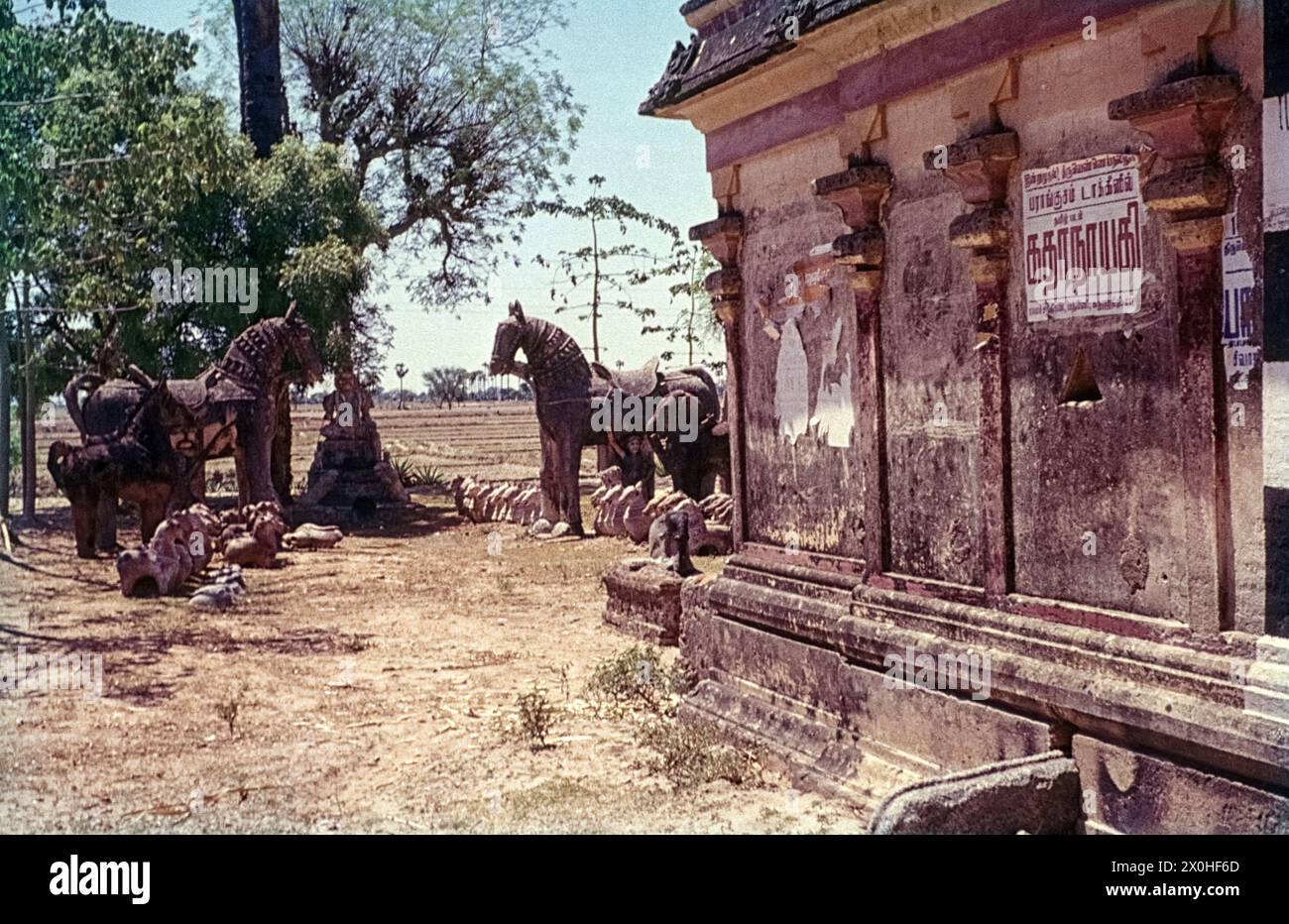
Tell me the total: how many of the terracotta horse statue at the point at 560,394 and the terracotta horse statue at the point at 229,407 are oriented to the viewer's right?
1

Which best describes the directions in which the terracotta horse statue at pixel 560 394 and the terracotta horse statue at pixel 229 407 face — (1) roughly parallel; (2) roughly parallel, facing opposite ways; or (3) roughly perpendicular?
roughly parallel, facing opposite ways

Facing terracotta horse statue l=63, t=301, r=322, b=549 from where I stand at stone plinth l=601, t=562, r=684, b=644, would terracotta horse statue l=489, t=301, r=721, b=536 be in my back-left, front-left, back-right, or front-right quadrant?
front-right

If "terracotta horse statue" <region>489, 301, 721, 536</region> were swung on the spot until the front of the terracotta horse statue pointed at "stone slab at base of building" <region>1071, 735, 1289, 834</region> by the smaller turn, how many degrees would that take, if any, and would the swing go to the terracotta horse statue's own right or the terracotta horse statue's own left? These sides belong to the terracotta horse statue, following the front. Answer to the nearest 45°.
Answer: approximately 90° to the terracotta horse statue's own left

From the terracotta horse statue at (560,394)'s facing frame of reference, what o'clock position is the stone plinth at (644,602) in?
The stone plinth is roughly at 9 o'clock from the terracotta horse statue.

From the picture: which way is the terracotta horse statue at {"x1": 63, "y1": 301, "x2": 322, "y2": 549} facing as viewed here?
to the viewer's right

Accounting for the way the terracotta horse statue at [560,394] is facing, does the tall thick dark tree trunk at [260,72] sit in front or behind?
in front

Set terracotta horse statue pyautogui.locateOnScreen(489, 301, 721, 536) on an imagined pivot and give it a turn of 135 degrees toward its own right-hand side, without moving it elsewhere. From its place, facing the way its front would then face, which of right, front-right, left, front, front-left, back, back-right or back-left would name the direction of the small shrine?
left

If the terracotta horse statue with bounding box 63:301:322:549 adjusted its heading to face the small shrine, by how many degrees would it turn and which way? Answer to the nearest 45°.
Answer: approximately 45° to its left

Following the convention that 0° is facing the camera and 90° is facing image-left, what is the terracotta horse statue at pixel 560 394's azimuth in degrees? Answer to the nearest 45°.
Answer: approximately 90°

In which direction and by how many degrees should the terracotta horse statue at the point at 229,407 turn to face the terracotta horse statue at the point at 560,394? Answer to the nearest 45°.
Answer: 0° — it already faces it

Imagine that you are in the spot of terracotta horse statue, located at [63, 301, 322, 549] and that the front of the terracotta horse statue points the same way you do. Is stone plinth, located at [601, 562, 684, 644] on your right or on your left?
on your right
